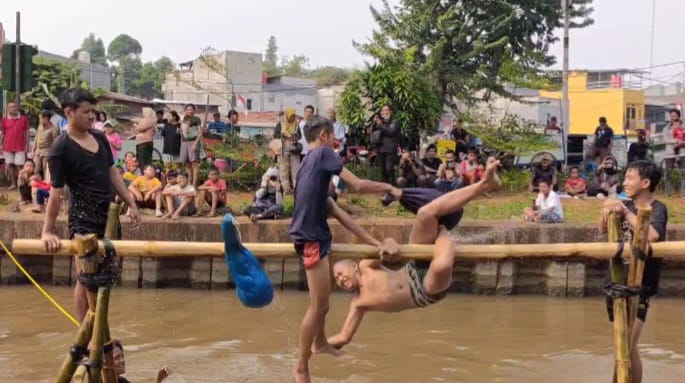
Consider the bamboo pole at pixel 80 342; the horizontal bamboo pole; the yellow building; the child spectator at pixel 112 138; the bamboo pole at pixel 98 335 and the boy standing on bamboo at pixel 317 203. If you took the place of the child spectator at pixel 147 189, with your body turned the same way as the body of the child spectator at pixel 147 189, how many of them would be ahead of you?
4

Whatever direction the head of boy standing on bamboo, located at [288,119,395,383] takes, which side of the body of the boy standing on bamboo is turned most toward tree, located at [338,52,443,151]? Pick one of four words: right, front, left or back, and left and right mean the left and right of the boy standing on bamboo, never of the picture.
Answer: left

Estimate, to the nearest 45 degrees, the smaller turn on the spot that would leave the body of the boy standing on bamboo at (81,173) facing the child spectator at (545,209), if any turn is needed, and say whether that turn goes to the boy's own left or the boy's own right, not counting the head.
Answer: approximately 90° to the boy's own left

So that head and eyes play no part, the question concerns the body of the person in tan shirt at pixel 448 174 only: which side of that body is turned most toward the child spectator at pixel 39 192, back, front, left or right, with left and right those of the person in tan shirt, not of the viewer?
right

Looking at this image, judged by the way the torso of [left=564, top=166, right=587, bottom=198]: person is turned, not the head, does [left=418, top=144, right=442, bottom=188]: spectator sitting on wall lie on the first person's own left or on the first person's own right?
on the first person's own right

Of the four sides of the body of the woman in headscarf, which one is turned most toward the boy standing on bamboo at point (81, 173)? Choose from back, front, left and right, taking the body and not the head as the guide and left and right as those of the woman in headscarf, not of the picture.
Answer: front

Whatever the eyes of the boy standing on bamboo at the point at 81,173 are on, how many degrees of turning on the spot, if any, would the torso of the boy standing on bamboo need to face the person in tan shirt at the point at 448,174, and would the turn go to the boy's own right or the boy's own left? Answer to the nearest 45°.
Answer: approximately 90° to the boy's own left

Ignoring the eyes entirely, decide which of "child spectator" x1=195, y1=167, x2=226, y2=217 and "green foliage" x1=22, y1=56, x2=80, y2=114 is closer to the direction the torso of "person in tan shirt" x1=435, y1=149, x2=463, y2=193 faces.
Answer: the child spectator

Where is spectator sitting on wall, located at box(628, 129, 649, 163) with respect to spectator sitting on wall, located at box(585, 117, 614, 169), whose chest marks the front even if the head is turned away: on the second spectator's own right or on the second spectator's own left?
on the second spectator's own left

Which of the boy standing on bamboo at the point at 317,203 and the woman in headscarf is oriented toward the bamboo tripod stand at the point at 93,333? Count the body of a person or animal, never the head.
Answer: the woman in headscarf

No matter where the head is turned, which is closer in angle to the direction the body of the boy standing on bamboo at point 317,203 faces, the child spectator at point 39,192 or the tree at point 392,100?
the tree
